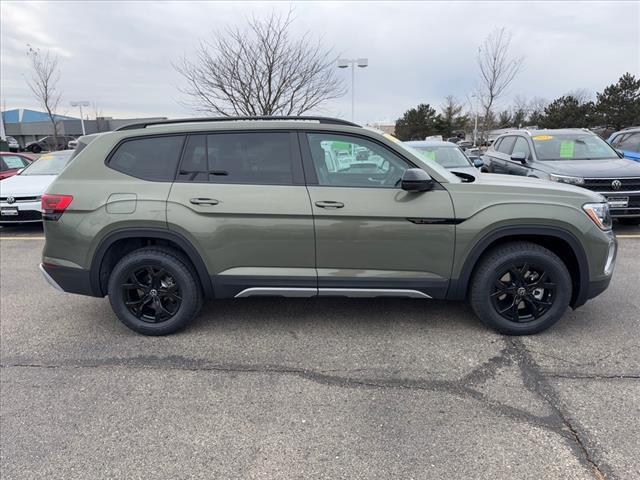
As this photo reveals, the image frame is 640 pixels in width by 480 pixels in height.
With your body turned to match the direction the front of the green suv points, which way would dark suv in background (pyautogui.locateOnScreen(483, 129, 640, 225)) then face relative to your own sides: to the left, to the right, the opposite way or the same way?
to the right

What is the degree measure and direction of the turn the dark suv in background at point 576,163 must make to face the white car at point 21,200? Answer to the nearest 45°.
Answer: approximately 90° to its right

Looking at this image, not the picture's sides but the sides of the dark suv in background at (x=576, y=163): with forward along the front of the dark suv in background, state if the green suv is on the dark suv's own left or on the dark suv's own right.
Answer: on the dark suv's own right

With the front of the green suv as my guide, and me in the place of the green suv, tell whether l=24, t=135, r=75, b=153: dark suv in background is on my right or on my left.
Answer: on my left

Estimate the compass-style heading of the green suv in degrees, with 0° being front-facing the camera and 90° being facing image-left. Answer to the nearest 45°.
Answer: approximately 270°

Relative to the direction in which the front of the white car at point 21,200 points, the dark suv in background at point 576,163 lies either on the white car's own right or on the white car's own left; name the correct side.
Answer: on the white car's own left

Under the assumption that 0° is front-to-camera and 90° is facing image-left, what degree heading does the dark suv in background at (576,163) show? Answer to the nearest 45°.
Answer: approximately 315°

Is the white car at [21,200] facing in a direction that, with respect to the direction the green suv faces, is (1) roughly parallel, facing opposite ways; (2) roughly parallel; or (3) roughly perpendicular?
roughly perpendicular

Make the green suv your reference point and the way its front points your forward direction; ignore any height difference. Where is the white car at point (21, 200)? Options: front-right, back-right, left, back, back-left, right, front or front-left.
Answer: back-left

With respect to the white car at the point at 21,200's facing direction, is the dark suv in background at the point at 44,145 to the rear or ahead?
to the rear

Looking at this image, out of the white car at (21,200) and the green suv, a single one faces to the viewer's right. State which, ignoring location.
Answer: the green suv

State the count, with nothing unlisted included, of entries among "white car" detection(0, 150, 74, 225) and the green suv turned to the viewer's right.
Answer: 1

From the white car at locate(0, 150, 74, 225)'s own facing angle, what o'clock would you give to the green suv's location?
The green suv is roughly at 10 o'clock from the white car.
